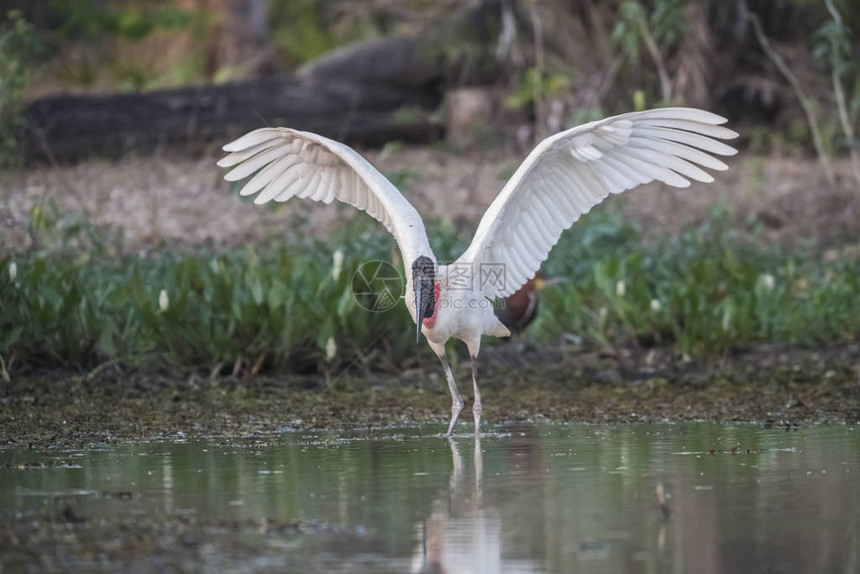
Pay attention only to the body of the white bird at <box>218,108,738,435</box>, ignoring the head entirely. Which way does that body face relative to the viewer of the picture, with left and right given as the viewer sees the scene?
facing the viewer and to the left of the viewer

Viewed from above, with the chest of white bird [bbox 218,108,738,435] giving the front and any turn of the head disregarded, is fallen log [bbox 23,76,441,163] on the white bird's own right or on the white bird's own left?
on the white bird's own right
